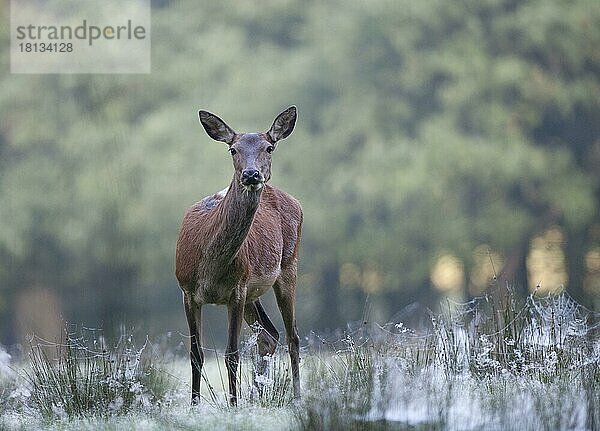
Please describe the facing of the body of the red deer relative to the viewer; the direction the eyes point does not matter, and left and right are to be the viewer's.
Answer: facing the viewer and to the left of the viewer

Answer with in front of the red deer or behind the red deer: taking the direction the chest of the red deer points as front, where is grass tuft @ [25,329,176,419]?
in front
